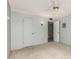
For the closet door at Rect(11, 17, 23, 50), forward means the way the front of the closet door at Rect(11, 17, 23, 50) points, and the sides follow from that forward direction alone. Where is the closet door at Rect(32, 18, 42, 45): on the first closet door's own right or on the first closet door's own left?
on the first closet door's own left

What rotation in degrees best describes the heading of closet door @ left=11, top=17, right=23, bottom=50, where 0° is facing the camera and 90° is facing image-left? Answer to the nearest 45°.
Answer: approximately 315°

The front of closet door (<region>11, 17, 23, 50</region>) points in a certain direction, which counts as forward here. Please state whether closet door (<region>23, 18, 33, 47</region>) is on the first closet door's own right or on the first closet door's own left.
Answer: on the first closet door's own left
